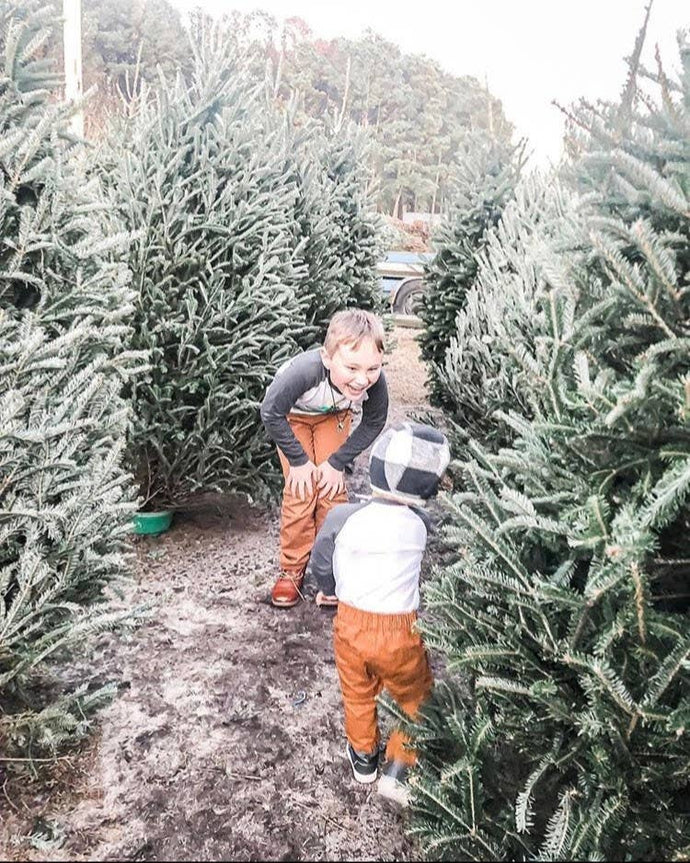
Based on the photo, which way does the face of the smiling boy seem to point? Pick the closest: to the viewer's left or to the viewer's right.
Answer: to the viewer's right

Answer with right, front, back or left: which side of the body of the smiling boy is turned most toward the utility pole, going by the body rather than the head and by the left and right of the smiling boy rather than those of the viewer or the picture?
back

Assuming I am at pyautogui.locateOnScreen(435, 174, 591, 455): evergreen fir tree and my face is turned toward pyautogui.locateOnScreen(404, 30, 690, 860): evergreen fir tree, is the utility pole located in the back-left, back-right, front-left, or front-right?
back-right

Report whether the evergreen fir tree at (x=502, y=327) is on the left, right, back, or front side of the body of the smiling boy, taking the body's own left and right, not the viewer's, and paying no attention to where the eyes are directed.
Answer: left
